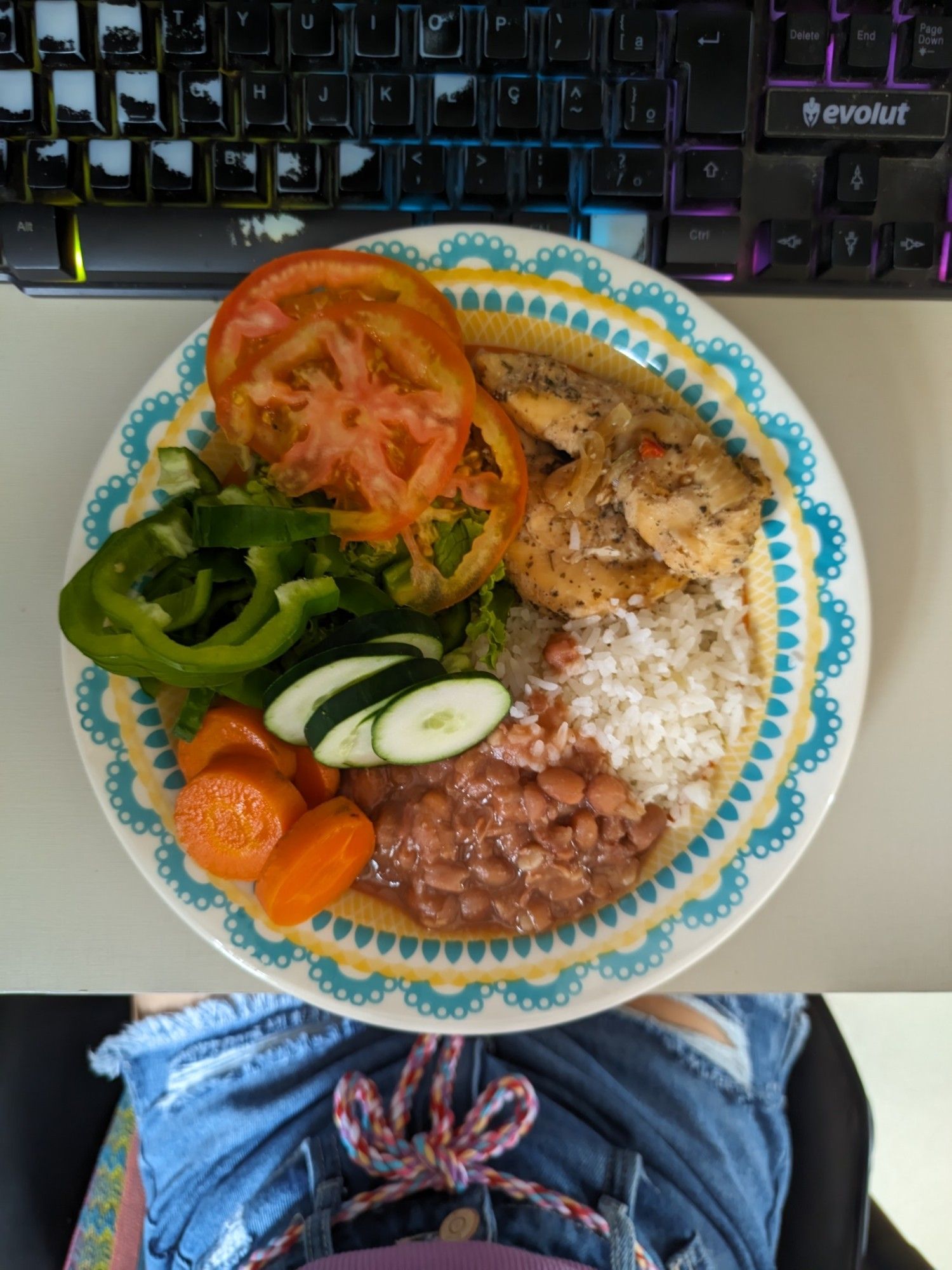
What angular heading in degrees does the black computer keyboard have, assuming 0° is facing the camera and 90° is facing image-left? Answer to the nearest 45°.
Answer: approximately 0°

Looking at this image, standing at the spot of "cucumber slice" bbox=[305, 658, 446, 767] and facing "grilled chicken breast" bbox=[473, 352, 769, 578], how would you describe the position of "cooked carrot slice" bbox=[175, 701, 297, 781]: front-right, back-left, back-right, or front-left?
back-left
